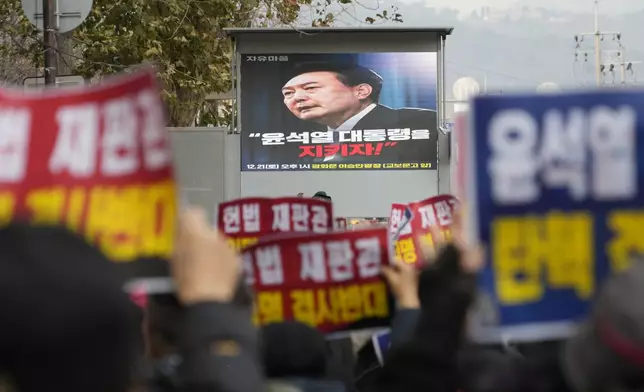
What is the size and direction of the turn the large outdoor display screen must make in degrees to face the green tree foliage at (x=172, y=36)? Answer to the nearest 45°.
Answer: approximately 135° to its right

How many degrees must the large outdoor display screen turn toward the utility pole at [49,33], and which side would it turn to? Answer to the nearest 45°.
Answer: approximately 45° to its right

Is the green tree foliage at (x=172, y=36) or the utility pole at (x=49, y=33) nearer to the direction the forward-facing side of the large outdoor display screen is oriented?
the utility pole

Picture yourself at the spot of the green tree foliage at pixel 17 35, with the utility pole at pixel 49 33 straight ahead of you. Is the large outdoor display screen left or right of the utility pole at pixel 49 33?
left

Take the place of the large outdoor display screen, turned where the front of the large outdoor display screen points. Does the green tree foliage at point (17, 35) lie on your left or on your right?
on your right

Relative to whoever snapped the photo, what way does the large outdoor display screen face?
facing the viewer
